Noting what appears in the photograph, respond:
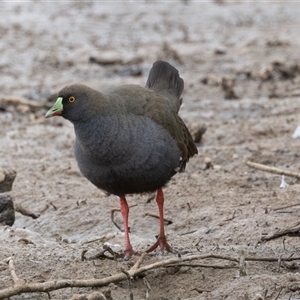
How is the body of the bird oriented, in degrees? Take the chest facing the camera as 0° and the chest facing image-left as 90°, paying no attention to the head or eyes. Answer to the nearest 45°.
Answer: approximately 45°

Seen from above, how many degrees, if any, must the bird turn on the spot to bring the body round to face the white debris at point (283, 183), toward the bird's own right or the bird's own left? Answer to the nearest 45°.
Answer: approximately 180°

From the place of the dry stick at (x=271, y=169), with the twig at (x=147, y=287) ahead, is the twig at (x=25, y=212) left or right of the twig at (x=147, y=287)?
right

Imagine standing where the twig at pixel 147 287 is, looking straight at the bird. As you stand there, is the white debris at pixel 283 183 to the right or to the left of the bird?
right

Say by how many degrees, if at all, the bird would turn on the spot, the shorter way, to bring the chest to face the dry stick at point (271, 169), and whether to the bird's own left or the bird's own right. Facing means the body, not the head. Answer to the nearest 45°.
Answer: approximately 180°

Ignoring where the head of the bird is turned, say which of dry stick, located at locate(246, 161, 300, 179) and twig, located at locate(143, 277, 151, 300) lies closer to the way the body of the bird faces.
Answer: the twig

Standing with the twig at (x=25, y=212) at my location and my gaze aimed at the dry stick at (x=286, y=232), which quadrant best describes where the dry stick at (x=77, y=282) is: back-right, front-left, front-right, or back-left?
front-right

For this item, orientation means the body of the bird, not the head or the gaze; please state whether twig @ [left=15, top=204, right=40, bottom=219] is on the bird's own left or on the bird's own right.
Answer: on the bird's own right

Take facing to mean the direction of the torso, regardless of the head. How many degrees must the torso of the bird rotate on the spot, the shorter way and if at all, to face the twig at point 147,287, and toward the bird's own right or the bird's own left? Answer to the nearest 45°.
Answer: approximately 45° to the bird's own left

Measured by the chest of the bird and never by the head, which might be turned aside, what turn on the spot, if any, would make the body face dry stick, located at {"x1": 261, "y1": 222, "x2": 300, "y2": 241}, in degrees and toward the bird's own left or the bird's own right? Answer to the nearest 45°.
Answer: approximately 135° to the bird's own left
